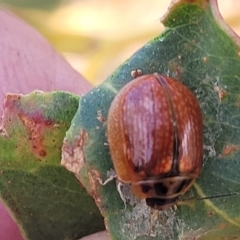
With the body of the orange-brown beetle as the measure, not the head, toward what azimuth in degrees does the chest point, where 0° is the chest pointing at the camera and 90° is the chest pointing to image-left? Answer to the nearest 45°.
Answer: approximately 0°
